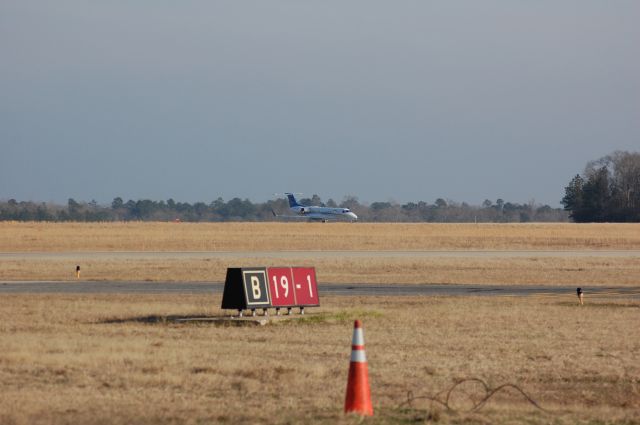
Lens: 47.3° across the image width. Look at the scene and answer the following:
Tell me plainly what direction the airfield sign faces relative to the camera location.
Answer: facing the viewer and to the right of the viewer

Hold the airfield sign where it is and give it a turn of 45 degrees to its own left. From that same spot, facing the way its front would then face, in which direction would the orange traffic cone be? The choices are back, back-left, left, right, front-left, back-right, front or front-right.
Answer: right
